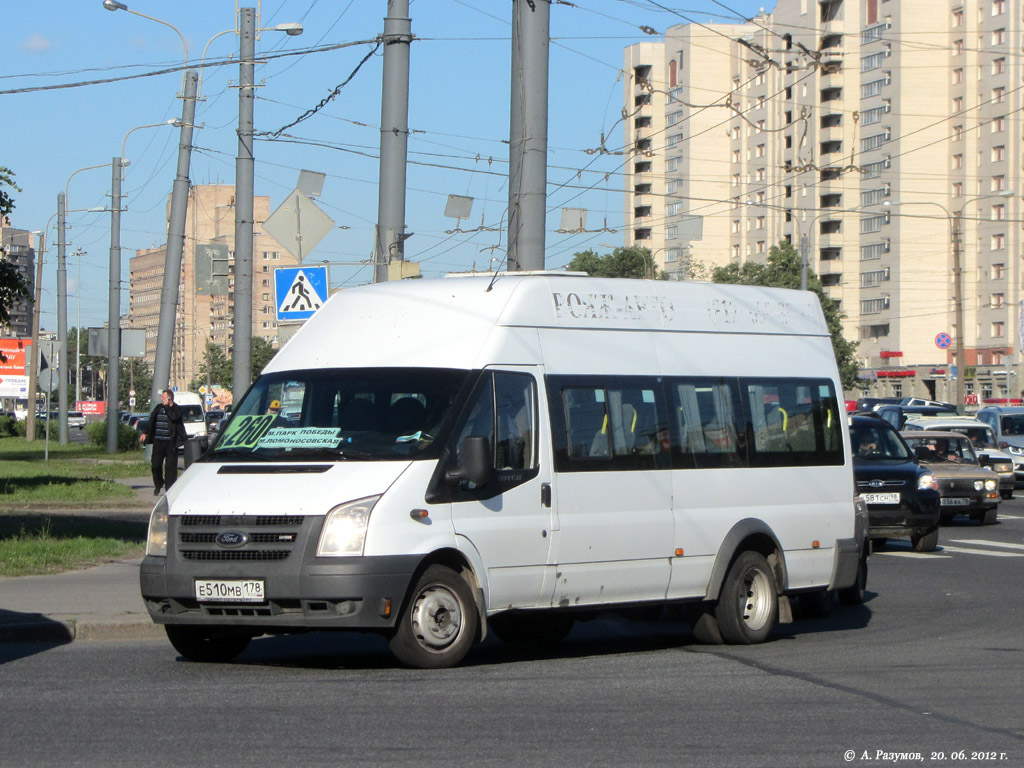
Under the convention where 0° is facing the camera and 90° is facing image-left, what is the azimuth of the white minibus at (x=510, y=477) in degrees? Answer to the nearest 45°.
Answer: approximately 45°

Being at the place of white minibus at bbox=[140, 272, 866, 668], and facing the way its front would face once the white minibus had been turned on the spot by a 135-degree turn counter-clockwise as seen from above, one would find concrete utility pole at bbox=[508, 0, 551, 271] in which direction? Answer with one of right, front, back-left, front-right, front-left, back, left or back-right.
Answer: left

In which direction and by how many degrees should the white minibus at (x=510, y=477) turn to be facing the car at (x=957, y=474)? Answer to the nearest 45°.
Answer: approximately 180°

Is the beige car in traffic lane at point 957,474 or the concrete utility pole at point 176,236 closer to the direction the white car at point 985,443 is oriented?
the beige car in traffic lane

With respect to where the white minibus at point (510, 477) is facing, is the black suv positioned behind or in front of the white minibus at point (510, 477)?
behind

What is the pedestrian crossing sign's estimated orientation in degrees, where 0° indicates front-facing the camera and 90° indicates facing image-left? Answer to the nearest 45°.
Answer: approximately 0°

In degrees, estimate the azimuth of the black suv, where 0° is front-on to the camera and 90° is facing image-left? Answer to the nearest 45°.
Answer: approximately 315°
